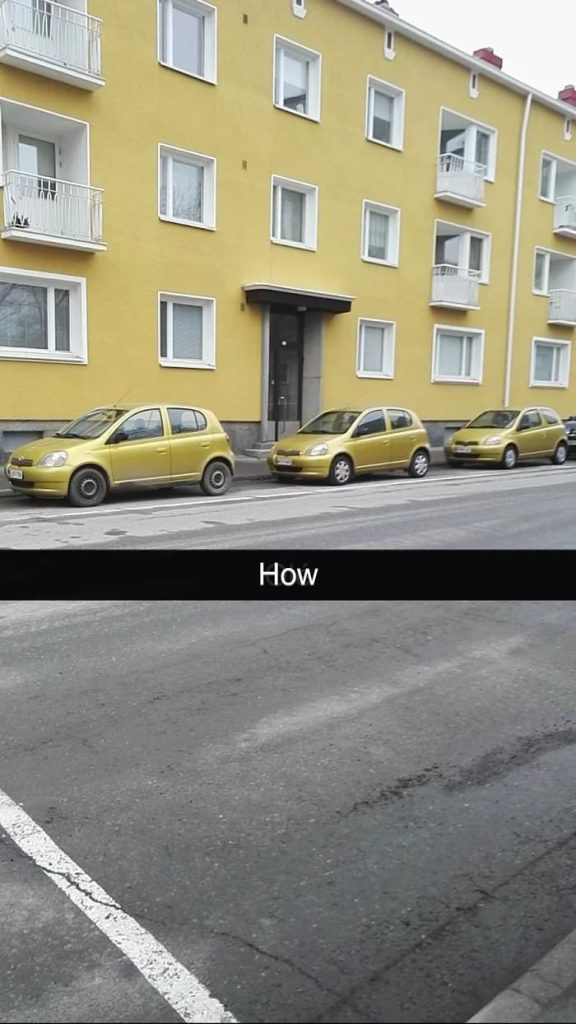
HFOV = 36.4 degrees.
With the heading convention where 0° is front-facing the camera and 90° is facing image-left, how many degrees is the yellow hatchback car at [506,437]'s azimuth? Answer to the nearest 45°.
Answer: approximately 45°

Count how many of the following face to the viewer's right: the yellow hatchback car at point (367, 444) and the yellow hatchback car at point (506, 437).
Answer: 0

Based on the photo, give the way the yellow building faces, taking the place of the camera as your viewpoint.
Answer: facing the viewer and to the right of the viewer

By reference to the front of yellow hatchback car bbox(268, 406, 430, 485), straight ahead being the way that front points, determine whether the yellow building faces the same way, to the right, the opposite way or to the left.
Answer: to the left

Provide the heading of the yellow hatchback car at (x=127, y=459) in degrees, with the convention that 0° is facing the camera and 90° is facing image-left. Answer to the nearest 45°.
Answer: approximately 45°

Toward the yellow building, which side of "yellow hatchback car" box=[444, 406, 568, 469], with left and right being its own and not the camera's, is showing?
right

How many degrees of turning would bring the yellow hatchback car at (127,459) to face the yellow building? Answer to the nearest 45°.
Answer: approximately 135° to its right

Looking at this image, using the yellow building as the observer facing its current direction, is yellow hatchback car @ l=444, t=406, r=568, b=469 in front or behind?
in front
